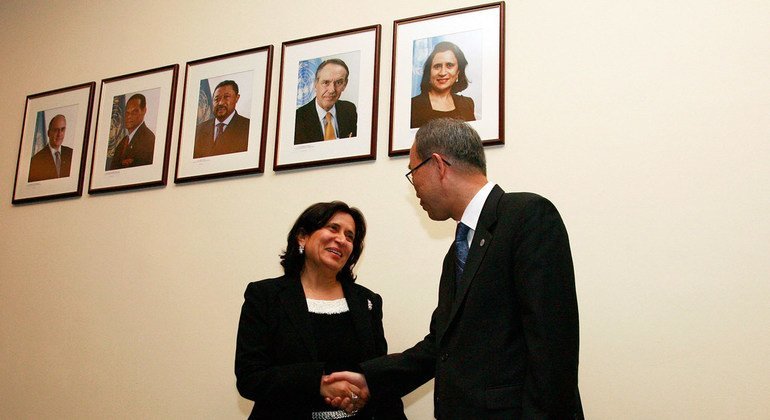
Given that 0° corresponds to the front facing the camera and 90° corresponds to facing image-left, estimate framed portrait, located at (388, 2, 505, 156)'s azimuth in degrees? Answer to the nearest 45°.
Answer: approximately 45°

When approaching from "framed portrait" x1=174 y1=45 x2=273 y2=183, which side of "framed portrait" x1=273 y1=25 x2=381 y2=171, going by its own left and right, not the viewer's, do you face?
right

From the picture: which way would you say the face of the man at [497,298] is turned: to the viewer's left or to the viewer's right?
to the viewer's left

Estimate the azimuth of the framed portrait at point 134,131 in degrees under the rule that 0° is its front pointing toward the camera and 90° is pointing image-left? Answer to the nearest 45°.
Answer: approximately 45°

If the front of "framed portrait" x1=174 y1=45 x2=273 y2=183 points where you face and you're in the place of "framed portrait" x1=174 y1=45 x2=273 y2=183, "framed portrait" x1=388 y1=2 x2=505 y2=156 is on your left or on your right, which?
on your left

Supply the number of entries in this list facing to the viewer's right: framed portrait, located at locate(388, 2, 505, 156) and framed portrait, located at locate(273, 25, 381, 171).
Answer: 0

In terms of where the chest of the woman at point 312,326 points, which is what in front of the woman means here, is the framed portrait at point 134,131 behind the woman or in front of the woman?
behind

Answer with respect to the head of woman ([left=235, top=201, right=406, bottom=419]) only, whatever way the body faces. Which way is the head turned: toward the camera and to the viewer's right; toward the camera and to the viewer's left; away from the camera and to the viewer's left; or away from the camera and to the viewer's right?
toward the camera and to the viewer's right

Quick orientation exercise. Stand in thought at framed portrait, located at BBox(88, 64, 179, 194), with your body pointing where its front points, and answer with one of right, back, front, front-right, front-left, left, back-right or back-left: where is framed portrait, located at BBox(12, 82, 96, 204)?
right

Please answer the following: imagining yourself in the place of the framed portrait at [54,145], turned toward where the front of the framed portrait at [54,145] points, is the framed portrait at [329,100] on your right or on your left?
on your left

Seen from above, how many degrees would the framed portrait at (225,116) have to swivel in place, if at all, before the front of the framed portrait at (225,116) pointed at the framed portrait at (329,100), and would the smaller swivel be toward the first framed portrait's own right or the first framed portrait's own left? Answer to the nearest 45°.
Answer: approximately 90° to the first framed portrait's own left

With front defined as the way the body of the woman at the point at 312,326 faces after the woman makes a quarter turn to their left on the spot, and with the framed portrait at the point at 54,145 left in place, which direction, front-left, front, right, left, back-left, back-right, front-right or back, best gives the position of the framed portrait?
left

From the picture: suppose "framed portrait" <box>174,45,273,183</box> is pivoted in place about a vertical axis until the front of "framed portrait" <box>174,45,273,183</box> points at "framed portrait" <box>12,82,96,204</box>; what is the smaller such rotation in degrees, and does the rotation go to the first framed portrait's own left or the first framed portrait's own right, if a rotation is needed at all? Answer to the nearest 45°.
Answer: approximately 90° to the first framed portrait's own right

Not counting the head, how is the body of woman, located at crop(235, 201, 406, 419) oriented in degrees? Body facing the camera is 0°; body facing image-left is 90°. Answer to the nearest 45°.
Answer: approximately 315°
